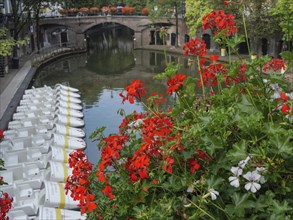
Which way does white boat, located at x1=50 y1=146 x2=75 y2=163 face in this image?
to the viewer's right

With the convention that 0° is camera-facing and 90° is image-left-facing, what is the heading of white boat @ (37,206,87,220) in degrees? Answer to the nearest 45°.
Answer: approximately 270°

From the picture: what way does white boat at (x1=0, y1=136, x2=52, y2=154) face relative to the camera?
to the viewer's right

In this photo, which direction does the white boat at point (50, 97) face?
to the viewer's right

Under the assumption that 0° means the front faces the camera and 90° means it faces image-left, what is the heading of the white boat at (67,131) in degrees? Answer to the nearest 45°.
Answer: approximately 270°

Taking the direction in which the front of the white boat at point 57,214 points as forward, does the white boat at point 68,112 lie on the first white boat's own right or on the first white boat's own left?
on the first white boat's own left

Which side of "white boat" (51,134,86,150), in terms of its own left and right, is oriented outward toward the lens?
right

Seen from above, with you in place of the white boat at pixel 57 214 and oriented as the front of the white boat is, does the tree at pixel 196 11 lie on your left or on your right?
on your left

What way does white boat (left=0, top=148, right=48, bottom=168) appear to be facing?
to the viewer's right
